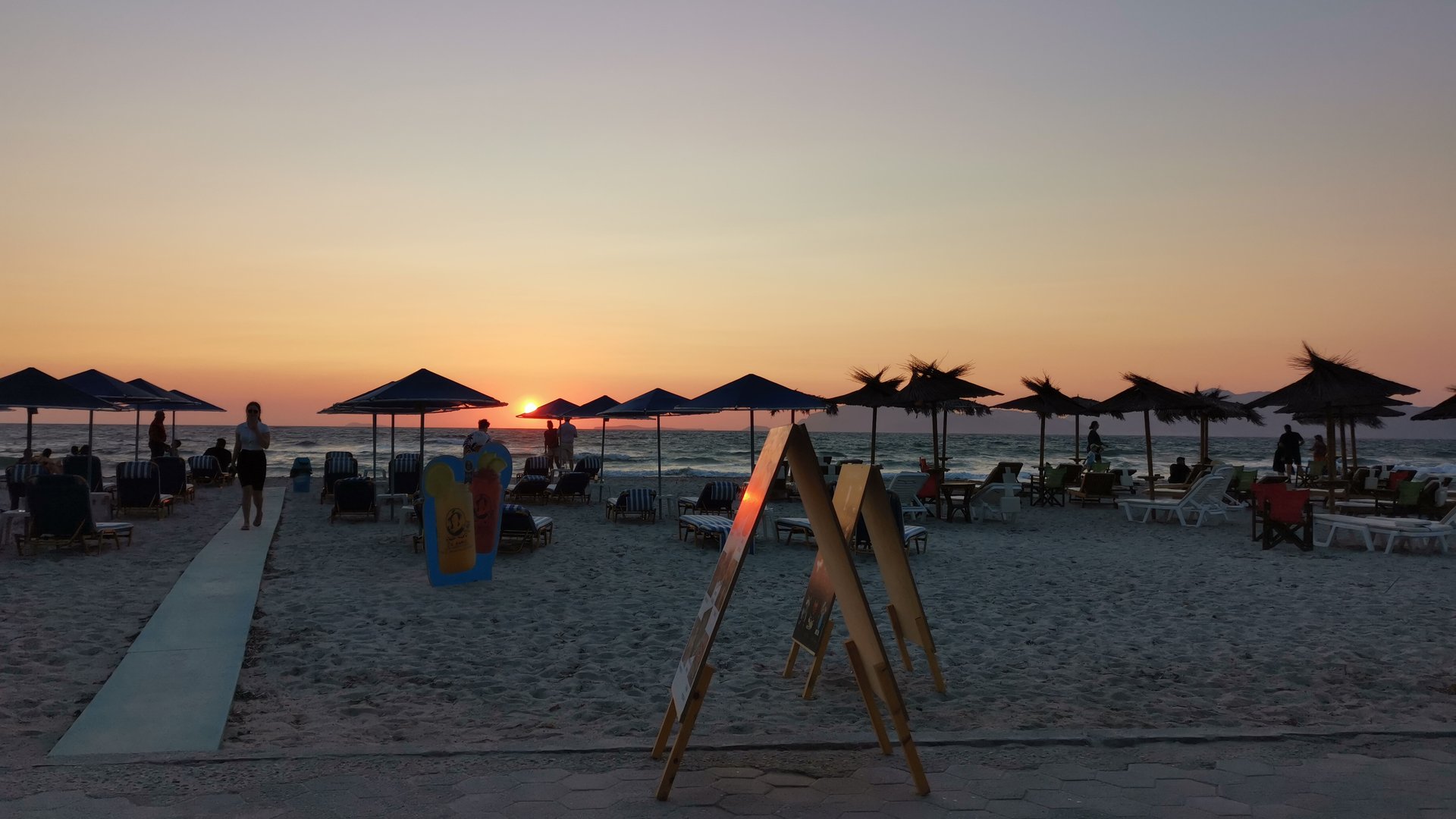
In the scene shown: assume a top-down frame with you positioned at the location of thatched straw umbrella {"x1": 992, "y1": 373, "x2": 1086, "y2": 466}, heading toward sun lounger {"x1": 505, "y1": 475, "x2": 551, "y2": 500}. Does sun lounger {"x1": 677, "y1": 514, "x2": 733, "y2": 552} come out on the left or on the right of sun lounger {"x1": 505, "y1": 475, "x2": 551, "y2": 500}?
left

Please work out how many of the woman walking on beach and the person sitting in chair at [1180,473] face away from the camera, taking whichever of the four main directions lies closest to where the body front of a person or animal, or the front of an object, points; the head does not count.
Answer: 1

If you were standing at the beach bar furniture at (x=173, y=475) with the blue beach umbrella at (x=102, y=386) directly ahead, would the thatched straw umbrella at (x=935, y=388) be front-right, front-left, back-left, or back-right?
back-right

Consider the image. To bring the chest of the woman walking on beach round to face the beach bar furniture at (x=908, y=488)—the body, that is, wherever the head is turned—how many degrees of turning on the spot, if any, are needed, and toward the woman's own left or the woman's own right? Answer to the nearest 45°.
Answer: approximately 90° to the woman's own left

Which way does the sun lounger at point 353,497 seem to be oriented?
away from the camera
